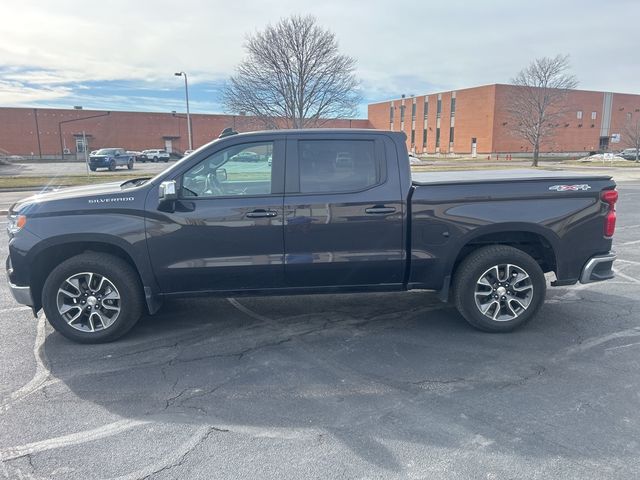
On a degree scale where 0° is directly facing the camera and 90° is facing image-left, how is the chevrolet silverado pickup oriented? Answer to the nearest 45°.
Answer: approximately 90°
